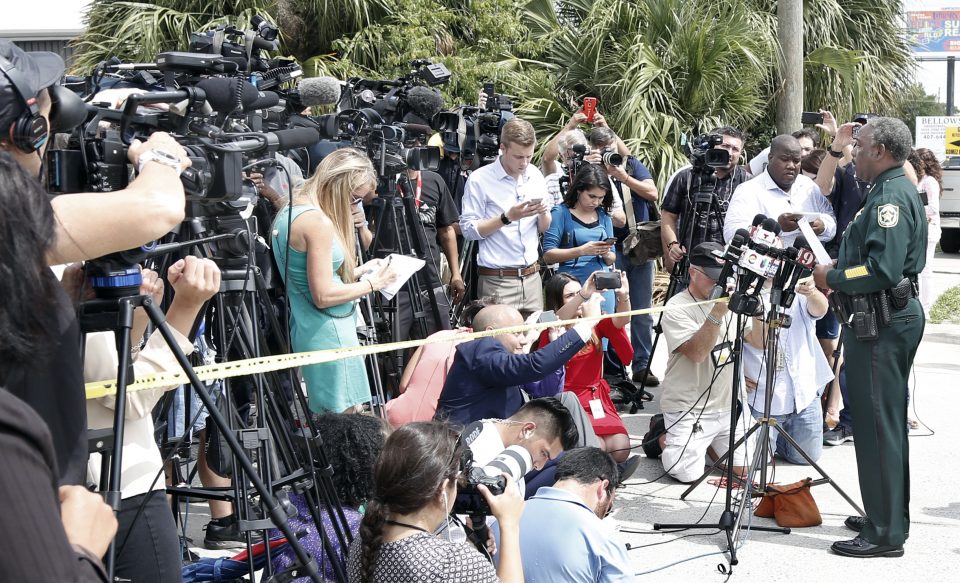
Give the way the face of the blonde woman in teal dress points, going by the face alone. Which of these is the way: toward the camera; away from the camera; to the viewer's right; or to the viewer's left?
to the viewer's right

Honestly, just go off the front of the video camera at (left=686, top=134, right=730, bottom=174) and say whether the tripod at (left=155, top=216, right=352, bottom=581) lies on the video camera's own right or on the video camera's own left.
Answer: on the video camera's own right

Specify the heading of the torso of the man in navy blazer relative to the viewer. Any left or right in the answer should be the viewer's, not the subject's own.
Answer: facing to the right of the viewer

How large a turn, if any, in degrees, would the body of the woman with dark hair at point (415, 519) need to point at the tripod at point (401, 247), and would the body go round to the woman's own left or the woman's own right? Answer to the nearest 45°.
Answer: approximately 45° to the woman's own left

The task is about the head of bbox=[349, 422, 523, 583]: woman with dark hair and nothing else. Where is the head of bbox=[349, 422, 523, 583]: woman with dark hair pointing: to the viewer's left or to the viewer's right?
to the viewer's right

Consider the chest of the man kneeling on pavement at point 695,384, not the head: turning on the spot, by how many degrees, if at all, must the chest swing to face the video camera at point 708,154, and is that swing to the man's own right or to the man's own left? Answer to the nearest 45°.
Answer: approximately 135° to the man's own left

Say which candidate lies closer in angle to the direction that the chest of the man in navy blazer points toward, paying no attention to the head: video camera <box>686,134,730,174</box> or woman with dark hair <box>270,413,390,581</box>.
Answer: the video camera

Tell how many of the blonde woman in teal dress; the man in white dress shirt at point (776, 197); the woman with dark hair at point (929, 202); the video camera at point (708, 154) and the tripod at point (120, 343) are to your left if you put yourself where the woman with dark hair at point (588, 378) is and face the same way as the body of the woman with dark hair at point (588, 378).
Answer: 3

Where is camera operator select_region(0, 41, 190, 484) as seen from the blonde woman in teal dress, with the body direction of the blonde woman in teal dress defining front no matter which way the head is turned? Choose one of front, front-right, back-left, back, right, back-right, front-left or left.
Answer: right

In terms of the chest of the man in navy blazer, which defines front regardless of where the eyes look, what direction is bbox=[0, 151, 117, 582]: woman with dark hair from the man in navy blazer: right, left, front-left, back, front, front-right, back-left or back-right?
right

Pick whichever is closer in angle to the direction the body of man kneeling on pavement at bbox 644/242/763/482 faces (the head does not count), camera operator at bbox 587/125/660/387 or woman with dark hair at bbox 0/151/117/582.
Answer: the woman with dark hair

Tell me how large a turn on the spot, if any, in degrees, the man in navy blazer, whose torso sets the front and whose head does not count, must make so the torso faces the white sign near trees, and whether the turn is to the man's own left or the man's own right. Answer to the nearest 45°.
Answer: approximately 45° to the man's own left

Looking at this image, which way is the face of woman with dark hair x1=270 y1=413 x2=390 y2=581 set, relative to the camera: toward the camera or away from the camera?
away from the camera

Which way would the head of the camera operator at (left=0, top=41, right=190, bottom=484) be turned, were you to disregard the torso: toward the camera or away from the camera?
away from the camera

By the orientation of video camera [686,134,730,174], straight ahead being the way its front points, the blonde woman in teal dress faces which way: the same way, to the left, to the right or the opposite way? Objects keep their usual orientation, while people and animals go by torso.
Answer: to the left

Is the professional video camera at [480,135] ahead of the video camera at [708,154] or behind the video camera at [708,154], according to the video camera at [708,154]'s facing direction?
behind

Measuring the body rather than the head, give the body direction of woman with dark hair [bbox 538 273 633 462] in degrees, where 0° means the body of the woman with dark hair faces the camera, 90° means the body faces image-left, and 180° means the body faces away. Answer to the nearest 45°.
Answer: approximately 315°
